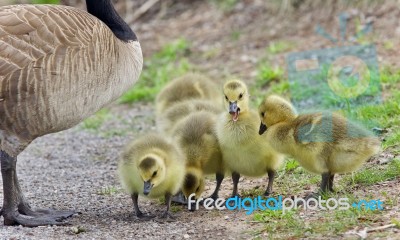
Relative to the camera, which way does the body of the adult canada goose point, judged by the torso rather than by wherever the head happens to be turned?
to the viewer's right
